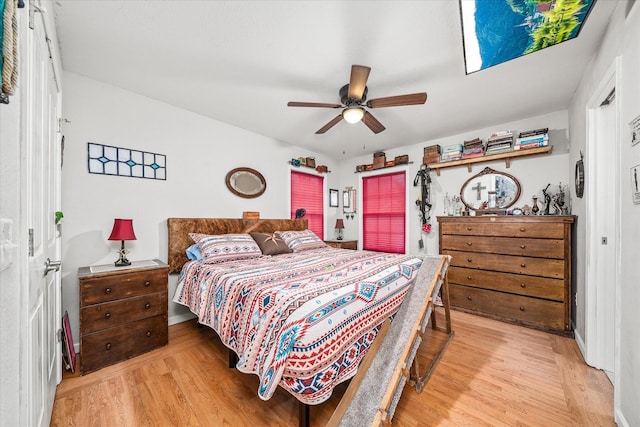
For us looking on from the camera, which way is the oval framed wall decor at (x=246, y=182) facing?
facing the viewer and to the right of the viewer

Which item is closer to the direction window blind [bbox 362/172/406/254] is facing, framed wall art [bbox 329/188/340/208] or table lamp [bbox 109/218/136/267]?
the table lamp

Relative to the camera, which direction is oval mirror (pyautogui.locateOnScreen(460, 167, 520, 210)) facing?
toward the camera

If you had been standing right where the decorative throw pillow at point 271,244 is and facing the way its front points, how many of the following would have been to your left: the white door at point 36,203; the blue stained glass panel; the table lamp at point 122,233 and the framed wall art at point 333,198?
1

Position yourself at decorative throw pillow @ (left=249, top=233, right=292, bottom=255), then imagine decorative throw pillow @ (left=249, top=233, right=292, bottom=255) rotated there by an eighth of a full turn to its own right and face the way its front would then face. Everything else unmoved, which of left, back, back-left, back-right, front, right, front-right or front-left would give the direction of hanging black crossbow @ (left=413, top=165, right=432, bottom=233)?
left

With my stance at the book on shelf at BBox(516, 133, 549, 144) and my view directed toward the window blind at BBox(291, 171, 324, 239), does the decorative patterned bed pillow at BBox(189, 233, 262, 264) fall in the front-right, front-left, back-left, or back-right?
front-left

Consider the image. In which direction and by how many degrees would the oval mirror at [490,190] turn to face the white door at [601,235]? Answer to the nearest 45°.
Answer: approximately 45° to its left

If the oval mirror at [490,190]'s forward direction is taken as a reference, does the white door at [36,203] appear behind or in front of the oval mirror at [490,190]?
in front

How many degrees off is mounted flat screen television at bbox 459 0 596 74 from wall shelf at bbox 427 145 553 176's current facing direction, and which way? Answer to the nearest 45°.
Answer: approximately 45° to its left

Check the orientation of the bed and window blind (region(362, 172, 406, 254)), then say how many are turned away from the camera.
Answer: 0

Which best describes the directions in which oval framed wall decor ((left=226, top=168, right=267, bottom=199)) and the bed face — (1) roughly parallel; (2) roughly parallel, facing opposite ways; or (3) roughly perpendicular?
roughly parallel

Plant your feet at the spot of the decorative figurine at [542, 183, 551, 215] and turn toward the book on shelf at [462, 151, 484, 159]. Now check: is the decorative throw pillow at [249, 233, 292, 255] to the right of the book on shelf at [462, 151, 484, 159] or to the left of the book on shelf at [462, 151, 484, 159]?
left

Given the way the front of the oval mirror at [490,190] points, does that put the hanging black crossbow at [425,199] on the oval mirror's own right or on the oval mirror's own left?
on the oval mirror's own right

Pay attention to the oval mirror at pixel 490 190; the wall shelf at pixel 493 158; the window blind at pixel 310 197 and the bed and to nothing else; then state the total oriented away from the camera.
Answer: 0

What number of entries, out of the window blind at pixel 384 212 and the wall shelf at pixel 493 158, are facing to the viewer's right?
0

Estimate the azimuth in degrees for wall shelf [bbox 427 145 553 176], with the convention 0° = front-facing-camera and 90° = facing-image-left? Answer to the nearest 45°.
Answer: approximately 45°
